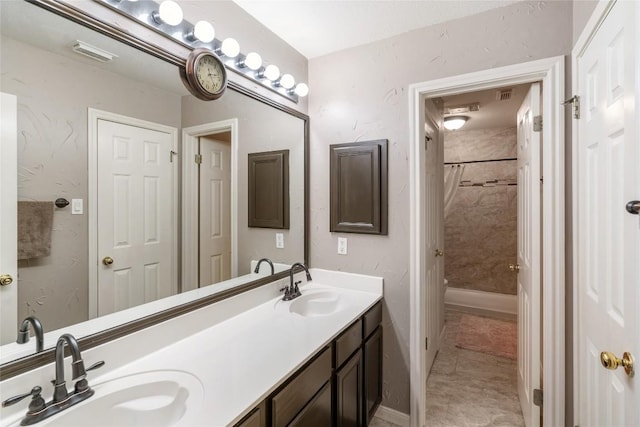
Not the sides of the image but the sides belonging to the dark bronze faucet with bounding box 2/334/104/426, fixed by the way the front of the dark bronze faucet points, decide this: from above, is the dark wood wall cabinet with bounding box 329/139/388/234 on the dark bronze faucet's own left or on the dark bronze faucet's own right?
on the dark bronze faucet's own left

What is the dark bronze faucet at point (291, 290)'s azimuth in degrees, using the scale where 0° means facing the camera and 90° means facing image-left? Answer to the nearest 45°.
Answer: approximately 315°

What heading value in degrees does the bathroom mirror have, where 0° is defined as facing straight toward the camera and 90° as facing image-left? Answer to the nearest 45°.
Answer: approximately 315°

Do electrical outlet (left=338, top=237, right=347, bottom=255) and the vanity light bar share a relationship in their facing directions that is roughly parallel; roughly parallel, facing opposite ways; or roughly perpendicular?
roughly perpendicular

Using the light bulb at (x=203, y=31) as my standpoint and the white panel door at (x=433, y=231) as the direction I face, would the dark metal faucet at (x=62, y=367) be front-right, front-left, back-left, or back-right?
back-right

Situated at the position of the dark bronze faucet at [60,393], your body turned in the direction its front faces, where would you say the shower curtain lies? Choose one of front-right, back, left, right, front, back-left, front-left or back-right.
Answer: front-left

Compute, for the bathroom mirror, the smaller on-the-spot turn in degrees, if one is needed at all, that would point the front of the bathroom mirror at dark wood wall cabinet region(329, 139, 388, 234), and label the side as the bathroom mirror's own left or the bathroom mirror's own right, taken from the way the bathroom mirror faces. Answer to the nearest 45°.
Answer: approximately 45° to the bathroom mirror's own left

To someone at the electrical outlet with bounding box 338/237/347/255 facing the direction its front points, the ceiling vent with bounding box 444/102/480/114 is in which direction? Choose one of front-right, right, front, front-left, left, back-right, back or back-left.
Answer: back-left

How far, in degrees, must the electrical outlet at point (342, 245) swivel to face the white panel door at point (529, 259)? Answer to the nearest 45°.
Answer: approximately 90° to its left
